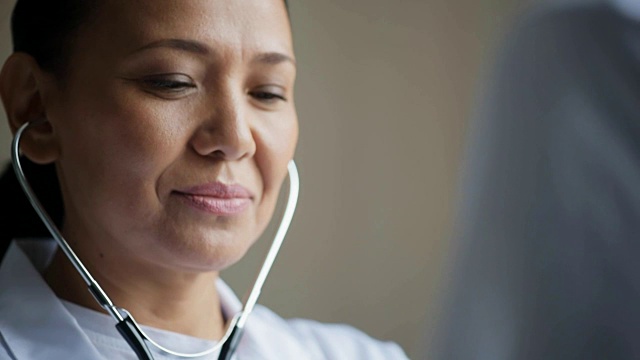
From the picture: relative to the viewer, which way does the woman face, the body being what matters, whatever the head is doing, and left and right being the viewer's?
facing the viewer and to the right of the viewer

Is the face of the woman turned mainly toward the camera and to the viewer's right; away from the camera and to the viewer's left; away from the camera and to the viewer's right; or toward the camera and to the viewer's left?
toward the camera and to the viewer's right

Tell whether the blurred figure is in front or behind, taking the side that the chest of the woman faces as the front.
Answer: in front
